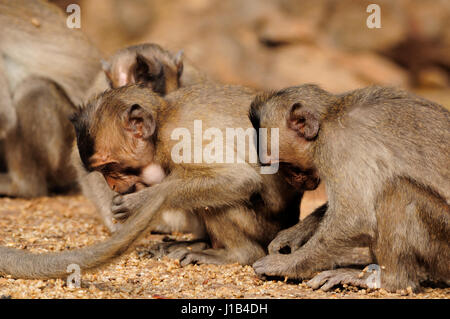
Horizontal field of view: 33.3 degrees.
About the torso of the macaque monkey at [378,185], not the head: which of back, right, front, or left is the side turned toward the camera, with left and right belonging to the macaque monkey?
left

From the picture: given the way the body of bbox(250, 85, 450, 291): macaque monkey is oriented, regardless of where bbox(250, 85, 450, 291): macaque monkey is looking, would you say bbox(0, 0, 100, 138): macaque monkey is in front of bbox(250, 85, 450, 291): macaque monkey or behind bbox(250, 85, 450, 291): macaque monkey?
in front

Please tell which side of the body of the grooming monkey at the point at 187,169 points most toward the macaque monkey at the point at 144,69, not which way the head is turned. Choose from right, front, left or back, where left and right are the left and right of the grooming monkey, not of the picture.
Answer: right

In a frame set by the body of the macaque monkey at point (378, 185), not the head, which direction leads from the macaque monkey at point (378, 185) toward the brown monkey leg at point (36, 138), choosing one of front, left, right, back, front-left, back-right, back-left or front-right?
front-right

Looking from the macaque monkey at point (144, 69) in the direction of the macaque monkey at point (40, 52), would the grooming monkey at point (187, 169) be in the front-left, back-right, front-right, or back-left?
back-left

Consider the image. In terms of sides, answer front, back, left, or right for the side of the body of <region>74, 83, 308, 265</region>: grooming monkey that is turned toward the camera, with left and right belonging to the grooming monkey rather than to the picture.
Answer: left

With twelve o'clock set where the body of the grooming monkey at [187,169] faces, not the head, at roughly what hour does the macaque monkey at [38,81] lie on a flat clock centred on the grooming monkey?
The macaque monkey is roughly at 2 o'clock from the grooming monkey.
